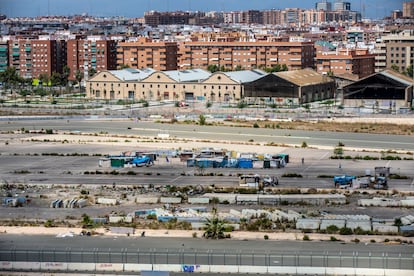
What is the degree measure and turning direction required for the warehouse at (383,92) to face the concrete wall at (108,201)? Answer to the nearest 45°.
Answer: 0° — it already faces it

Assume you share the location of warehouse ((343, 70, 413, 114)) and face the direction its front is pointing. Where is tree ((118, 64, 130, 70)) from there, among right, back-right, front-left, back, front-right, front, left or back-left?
back-right

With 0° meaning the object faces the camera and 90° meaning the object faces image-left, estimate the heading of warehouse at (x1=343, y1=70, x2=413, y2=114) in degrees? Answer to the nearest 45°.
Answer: approximately 0°

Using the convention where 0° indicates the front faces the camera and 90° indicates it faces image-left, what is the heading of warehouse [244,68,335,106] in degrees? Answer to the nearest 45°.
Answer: approximately 45°
